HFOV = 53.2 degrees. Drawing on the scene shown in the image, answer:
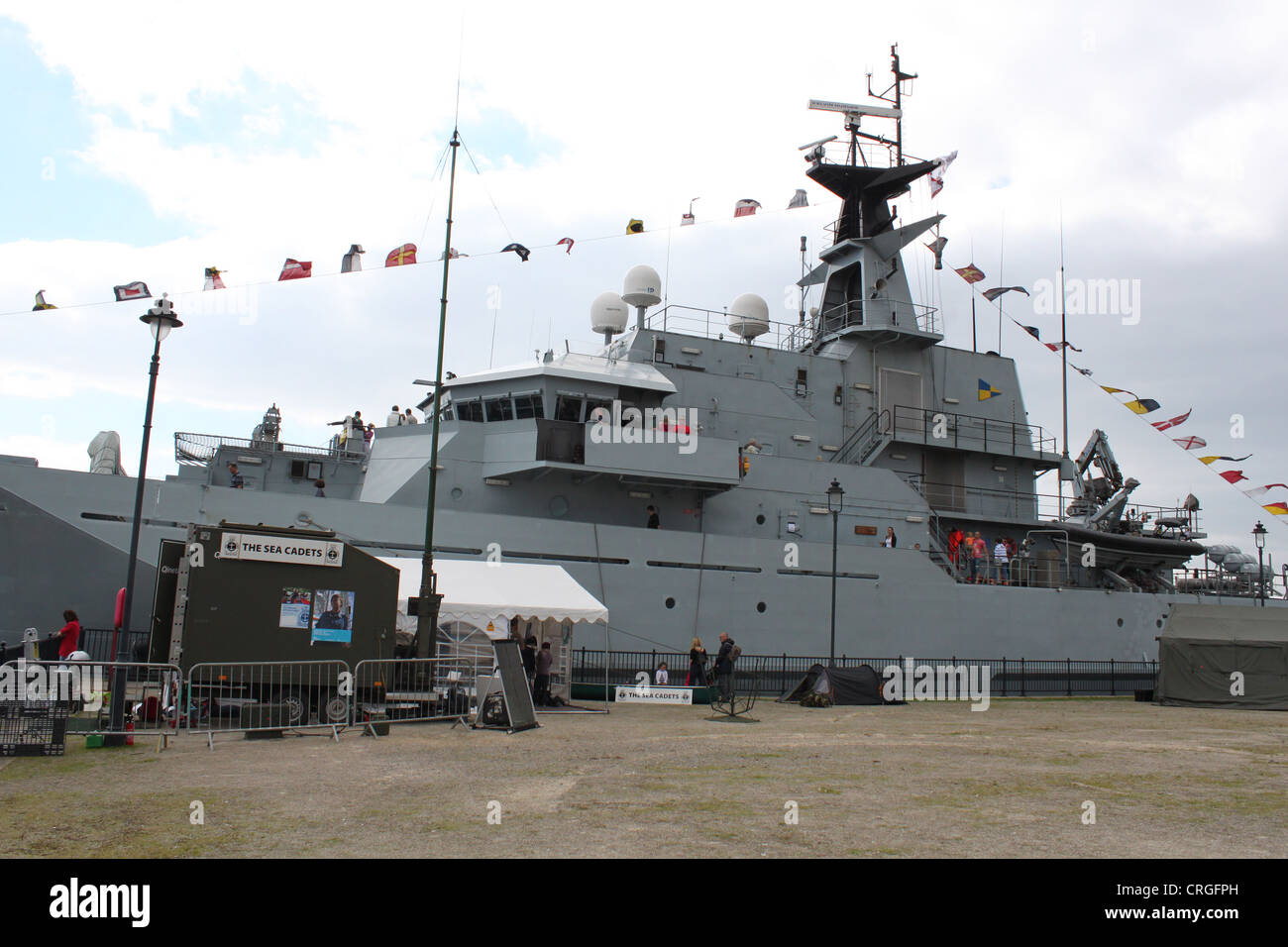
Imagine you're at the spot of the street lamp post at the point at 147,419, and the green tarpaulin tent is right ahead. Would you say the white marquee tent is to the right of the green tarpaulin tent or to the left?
left

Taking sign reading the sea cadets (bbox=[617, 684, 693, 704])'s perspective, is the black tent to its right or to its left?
on its left

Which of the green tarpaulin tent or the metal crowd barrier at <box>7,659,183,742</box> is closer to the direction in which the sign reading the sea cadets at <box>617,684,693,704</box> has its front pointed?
the metal crowd barrier

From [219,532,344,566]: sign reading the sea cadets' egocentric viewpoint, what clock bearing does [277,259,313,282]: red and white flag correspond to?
The red and white flag is roughly at 6 o'clock from the sign reading the sea cadets.

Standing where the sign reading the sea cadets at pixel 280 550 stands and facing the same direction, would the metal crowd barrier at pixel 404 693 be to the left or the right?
on its left

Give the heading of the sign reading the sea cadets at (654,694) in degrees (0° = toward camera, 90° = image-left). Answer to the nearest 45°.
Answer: approximately 0°

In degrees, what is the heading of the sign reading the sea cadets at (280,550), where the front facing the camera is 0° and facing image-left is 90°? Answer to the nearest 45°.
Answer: approximately 0°
